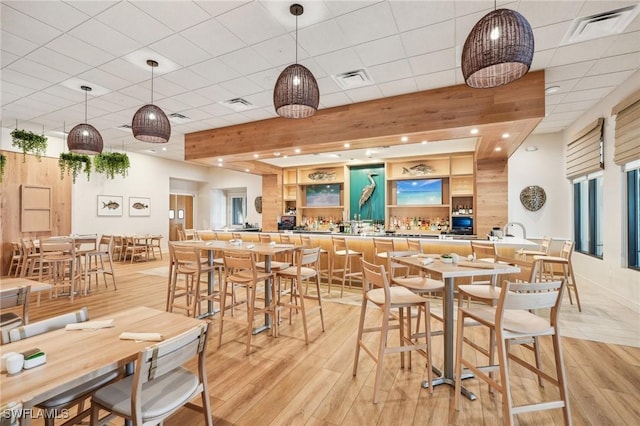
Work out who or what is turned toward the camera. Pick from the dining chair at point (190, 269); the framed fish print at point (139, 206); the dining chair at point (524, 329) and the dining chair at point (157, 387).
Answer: the framed fish print

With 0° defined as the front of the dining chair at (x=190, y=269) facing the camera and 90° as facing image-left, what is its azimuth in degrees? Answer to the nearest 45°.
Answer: approximately 225°

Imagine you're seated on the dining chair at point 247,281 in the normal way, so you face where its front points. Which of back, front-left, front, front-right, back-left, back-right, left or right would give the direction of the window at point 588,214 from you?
front-right

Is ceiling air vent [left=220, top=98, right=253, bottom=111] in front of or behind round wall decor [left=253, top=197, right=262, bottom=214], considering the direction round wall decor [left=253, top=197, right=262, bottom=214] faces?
in front

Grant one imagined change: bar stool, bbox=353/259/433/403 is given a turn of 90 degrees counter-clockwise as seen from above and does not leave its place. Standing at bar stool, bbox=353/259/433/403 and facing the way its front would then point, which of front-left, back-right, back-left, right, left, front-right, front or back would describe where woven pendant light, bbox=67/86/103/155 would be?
front-left

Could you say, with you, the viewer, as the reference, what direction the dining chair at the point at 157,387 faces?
facing away from the viewer and to the left of the viewer

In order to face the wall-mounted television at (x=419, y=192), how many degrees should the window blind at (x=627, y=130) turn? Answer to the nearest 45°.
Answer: approximately 45° to its right

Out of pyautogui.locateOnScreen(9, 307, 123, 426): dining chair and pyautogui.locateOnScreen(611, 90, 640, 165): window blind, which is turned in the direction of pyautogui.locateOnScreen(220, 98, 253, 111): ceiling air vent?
the window blind

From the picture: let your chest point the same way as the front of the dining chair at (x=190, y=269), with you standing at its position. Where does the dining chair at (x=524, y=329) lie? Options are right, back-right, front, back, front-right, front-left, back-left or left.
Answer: right

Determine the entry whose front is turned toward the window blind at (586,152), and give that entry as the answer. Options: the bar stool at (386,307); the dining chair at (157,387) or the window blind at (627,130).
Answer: the bar stool at (386,307)

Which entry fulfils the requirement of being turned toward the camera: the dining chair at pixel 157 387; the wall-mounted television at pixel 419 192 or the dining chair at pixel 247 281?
the wall-mounted television

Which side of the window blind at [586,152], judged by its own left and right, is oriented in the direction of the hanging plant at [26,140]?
front

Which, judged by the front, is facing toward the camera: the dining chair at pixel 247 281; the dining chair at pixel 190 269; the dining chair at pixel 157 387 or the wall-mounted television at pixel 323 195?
the wall-mounted television

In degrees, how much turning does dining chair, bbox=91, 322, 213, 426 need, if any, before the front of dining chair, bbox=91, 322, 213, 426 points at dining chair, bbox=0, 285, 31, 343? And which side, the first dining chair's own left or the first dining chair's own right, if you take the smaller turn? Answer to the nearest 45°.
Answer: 0° — it already faces it

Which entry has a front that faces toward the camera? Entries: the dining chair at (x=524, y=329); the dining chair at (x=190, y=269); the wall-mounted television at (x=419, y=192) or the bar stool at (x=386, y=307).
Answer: the wall-mounted television

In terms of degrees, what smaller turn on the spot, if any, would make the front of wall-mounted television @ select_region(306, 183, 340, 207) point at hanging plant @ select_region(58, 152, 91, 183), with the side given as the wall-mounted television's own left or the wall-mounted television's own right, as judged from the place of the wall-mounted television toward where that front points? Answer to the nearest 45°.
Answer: approximately 90° to the wall-mounted television's own right

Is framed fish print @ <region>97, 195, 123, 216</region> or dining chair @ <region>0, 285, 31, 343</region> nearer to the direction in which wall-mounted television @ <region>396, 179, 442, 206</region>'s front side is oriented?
the dining chair
